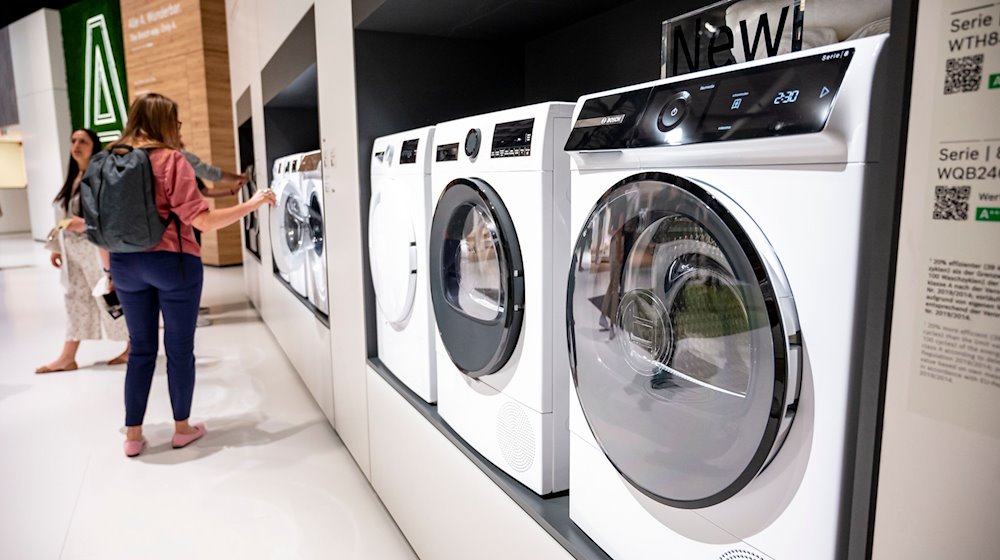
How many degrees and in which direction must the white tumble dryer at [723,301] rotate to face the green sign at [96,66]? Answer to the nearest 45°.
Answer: approximately 90° to its right

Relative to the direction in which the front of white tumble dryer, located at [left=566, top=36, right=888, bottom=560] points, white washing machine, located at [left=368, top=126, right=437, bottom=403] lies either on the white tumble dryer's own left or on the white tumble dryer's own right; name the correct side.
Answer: on the white tumble dryer's own right

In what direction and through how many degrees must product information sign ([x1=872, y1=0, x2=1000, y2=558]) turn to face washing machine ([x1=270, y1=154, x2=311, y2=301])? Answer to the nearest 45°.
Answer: approximately 90° to its right

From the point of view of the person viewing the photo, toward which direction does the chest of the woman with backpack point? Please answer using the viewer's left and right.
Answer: facing away from the viewer and to the right of the viewer

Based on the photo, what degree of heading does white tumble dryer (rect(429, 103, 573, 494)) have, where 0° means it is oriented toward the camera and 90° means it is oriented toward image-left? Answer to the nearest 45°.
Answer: approximately 45°

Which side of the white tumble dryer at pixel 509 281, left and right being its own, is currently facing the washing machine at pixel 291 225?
right

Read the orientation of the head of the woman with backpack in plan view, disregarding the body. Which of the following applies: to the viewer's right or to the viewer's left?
to the viewer's right

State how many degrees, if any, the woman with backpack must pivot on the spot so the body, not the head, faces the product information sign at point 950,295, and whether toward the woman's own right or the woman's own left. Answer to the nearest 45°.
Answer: approximately 135° to the woman's own right

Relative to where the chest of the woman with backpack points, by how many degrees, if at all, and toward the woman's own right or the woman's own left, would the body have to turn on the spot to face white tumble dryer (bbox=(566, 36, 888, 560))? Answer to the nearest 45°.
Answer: approximately 135° to the woman's own right

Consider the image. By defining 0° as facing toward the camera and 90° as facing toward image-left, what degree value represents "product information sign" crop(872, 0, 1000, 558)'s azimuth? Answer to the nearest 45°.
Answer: approximately 45°

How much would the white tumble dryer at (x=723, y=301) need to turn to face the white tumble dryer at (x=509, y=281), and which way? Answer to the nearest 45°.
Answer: approximately 90° to its right

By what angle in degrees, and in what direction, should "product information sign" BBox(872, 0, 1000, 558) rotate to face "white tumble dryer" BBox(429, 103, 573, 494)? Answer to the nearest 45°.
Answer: approximately 90° to its right
